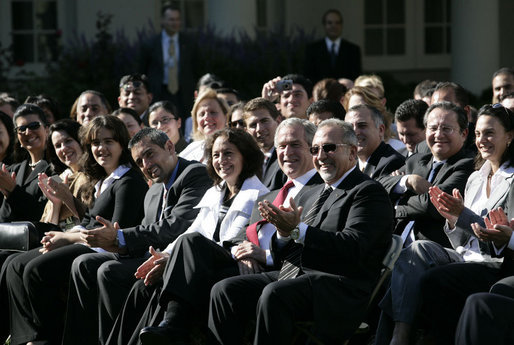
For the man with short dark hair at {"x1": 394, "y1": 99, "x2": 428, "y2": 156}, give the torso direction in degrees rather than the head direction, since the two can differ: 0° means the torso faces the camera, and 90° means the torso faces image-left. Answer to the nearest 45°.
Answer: approximately 45°

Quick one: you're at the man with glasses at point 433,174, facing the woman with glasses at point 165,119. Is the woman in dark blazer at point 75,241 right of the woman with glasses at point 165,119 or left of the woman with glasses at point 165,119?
left

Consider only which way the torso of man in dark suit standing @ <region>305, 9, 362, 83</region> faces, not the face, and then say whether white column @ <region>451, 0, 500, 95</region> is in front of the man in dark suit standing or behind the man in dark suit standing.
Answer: behind

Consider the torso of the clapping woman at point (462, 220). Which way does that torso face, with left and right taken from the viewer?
facing the viewer and to the left of the viewer

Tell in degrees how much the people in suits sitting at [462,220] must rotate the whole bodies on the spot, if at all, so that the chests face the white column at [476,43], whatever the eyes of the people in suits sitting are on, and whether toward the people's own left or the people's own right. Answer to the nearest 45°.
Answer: approximately 135° to the people's own right

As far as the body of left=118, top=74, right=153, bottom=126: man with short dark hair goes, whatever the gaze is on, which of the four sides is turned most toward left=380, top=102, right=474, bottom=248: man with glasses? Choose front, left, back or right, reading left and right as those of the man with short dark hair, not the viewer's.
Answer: left

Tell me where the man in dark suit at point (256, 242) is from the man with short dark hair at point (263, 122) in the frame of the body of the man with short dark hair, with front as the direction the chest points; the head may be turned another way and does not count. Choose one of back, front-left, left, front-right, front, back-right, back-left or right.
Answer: front-left

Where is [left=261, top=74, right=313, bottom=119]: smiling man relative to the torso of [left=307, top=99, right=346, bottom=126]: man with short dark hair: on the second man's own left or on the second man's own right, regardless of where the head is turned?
on the second man's own right
